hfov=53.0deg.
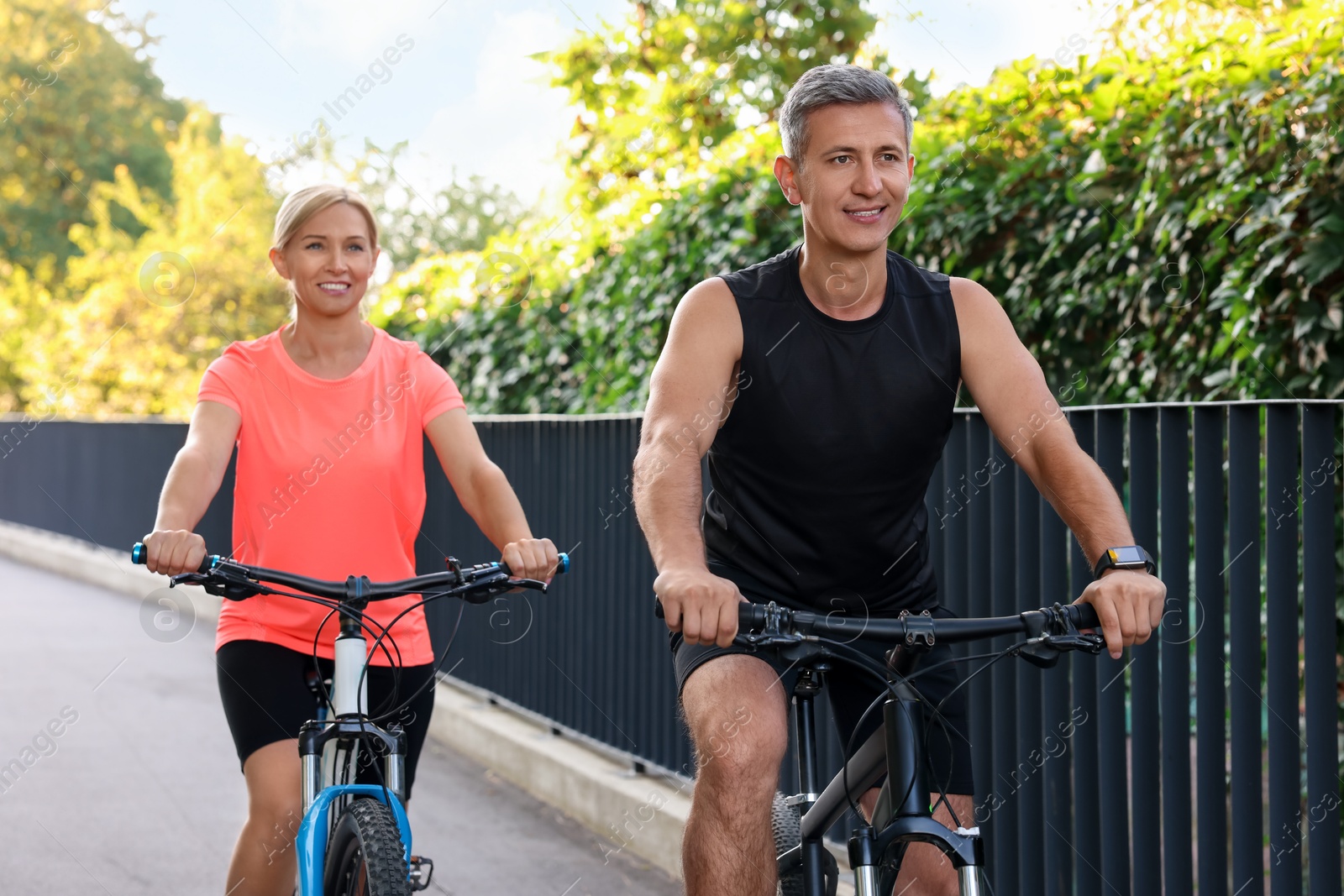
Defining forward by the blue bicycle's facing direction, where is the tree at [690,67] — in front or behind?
behind

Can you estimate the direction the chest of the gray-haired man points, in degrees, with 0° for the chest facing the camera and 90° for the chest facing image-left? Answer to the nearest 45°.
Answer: approximately 315°

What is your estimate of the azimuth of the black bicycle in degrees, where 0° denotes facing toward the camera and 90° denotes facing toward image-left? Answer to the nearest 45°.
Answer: approximately 315°

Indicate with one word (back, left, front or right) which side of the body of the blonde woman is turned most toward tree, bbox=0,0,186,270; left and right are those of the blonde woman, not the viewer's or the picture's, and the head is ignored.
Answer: back

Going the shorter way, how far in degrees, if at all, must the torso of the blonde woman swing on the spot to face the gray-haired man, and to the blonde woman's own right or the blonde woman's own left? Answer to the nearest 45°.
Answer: approximately 45° to the blonde woman's own left

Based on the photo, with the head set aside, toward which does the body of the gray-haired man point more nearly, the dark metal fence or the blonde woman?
the dark metal fence

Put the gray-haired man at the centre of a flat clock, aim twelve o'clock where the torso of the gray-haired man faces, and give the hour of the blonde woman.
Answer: The blonde woman is roughly at 5 o'clock from the gray-haired man.

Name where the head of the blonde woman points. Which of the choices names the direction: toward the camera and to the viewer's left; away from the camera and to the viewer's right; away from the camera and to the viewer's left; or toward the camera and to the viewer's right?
toward the camera and to the viewer's right
